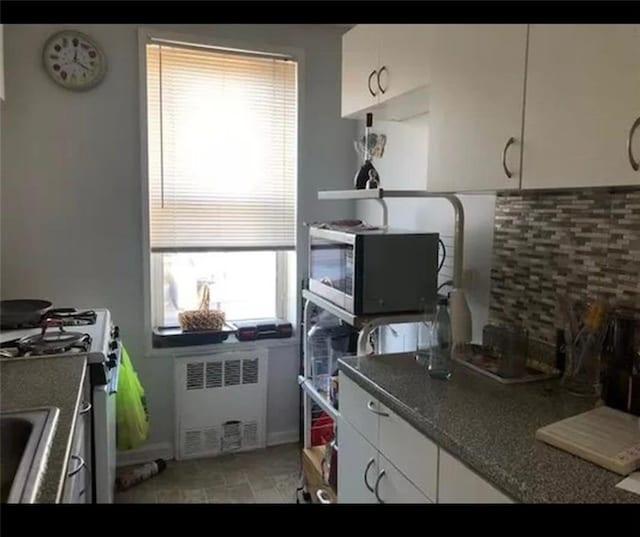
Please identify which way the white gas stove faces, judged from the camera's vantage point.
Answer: facing to the right of the viewer

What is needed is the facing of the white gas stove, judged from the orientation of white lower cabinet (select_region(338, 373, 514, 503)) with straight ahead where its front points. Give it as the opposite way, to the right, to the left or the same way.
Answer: the opposite way

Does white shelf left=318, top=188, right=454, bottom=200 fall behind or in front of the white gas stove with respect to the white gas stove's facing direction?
in front

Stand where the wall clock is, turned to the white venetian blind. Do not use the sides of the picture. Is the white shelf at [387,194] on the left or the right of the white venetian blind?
right

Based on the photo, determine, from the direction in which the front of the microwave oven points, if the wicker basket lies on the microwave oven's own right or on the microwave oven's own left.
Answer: on the microwave oven's own right

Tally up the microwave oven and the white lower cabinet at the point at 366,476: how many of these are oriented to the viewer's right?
0

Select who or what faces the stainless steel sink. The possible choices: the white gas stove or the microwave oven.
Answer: the microwave oven

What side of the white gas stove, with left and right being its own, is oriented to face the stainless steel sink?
right

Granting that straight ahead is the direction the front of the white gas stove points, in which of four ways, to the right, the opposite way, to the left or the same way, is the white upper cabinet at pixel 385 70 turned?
the opposite way

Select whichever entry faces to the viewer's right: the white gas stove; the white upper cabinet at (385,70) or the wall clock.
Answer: the white gas stove

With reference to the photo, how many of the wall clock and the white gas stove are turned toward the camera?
1

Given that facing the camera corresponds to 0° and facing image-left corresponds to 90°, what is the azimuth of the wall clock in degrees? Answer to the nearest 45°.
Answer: approximately 0°
